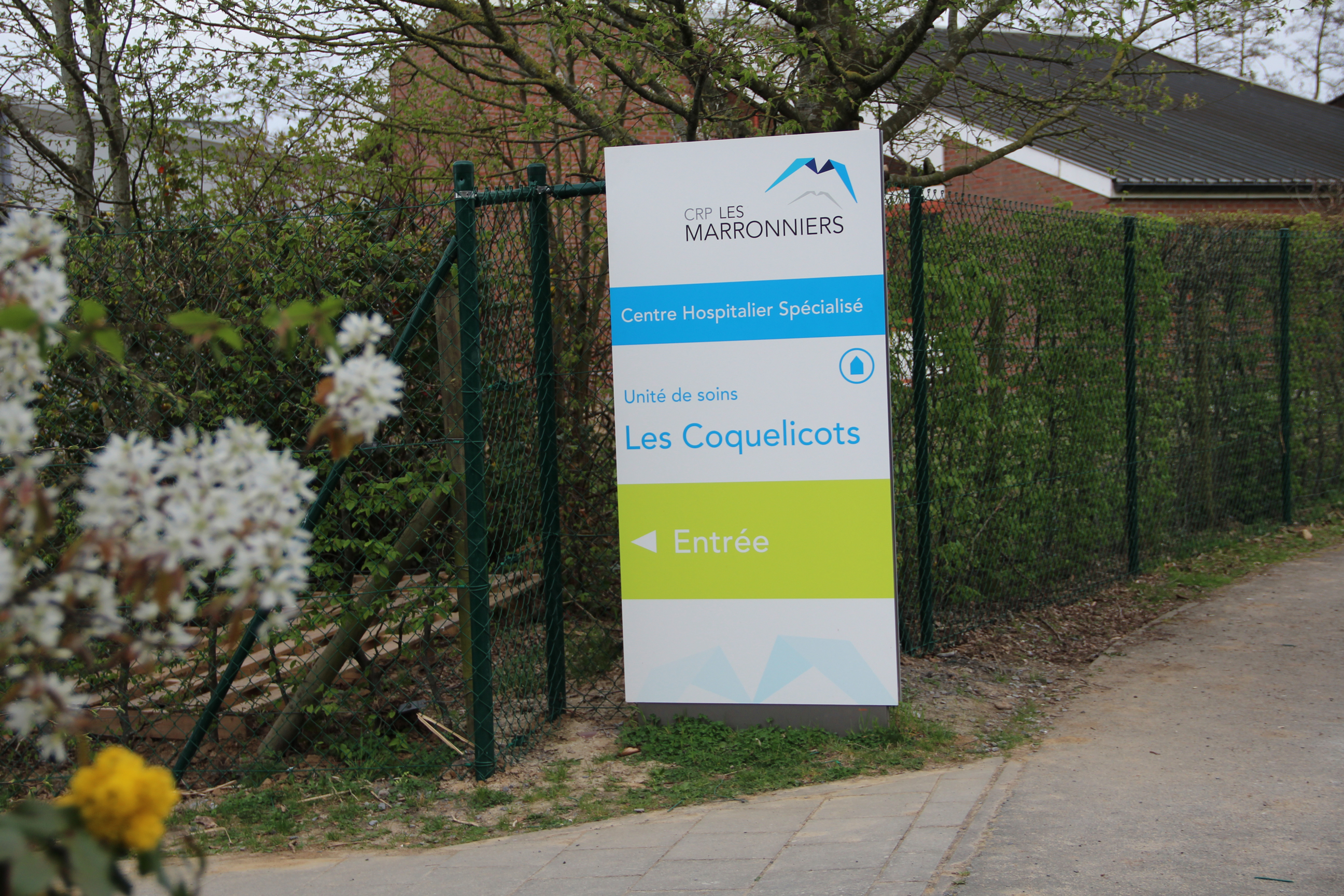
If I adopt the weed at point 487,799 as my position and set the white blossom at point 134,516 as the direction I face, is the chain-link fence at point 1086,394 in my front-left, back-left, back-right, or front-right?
back-left

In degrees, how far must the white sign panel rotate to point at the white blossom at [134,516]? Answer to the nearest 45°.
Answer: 0° — it already faces it

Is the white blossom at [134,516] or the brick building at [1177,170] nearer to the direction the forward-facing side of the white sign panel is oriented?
the white blossom

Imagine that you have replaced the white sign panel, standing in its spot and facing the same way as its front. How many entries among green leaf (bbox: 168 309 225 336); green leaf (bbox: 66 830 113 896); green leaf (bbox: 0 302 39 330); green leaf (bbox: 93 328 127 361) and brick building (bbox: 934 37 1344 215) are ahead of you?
4

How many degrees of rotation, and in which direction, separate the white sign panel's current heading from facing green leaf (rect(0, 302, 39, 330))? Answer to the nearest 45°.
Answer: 0° — it already faces it

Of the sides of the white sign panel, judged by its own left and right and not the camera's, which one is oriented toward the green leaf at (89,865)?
front

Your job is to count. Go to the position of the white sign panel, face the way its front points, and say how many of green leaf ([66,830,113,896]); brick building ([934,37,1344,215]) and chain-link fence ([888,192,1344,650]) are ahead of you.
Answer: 1

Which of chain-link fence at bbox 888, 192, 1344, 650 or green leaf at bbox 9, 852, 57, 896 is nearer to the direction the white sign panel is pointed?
the green leaf

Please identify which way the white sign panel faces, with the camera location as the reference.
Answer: facing the viewer

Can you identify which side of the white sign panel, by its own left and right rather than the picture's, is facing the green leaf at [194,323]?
front

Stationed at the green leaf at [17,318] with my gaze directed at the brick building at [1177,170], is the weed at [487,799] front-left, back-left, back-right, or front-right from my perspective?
front-left

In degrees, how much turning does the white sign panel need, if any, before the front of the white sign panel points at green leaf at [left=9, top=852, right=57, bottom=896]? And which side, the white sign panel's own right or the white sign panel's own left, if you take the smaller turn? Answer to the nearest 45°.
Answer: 0° — it already faces it

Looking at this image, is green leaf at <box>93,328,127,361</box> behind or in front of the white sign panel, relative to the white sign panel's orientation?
in front
